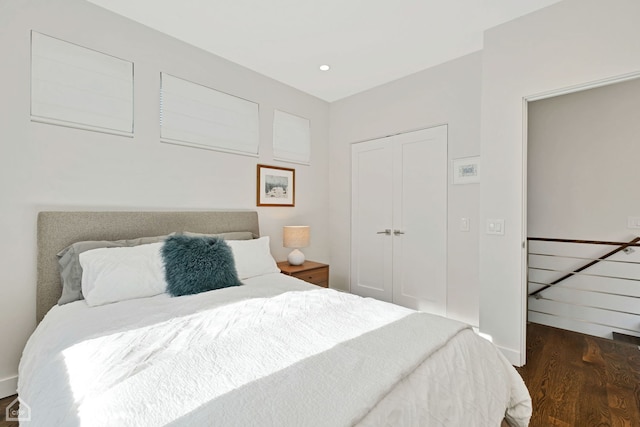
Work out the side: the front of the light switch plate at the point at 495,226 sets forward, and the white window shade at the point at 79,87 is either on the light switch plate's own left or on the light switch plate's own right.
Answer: on the light switch plate's own right

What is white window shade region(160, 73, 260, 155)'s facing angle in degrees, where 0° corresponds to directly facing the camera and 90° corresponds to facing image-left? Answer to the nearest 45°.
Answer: approximately 315°

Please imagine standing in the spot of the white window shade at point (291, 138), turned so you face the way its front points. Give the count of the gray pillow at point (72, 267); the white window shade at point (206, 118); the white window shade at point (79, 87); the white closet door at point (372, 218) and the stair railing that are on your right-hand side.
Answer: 3

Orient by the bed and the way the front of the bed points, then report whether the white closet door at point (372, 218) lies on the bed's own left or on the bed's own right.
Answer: on the bed's own left

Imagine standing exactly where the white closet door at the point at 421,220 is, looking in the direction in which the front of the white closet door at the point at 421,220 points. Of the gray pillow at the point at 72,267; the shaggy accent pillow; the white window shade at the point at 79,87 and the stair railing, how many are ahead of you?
3

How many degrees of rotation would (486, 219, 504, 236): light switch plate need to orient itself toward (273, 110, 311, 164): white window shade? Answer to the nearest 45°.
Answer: approximately 90° to its right

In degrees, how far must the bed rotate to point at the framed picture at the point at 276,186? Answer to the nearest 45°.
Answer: approximately 135° to its left

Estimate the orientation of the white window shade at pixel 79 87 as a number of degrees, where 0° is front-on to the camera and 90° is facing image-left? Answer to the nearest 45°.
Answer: approximately 315°

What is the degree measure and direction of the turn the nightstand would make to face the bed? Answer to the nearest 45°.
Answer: approximately 45° to its right

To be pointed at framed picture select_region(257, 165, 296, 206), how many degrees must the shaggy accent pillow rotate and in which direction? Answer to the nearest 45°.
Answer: approximately 90° to its left
